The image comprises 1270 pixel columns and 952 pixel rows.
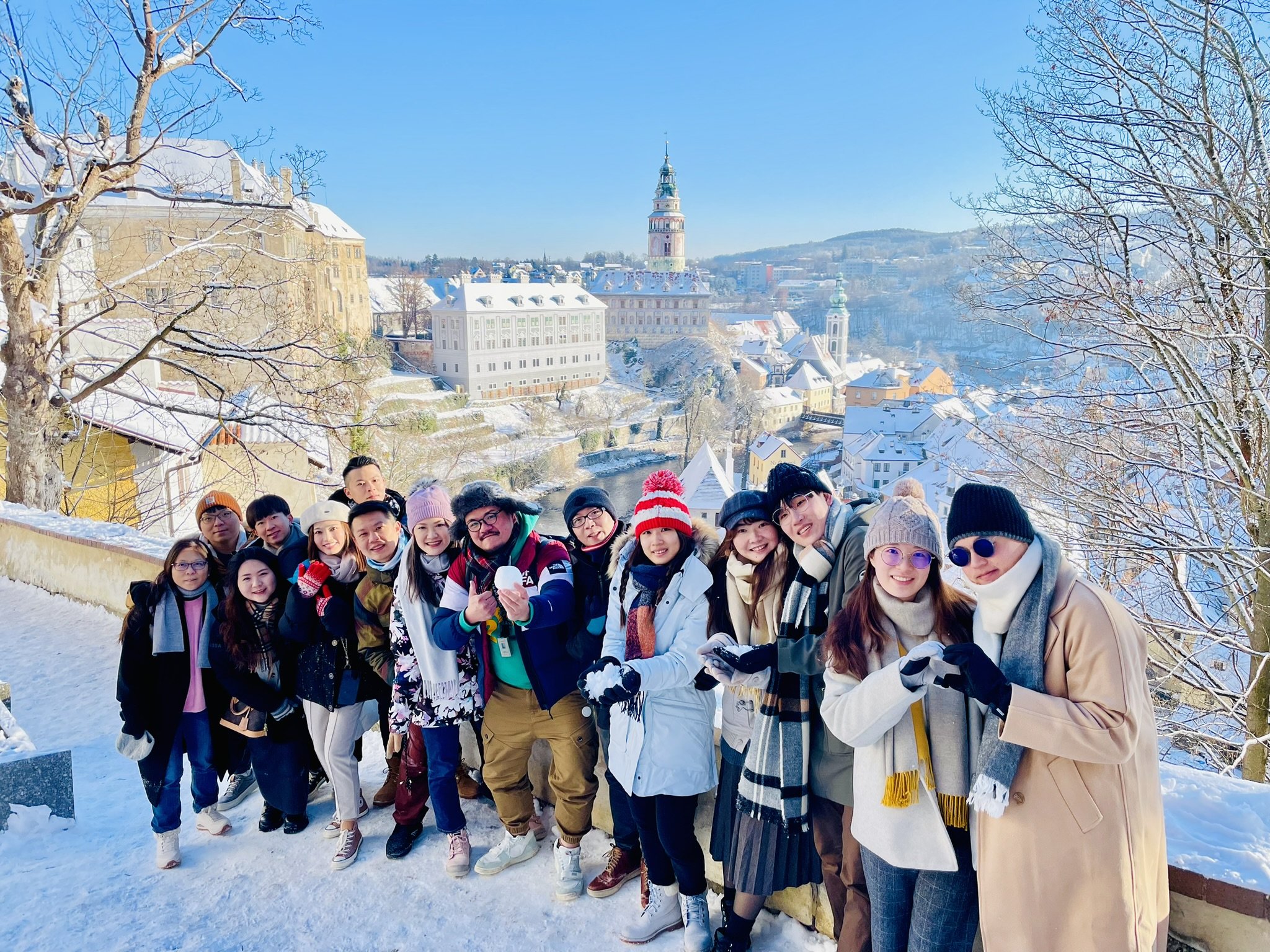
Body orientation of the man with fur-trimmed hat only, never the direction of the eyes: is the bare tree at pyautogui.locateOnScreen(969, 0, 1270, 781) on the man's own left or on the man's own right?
on the man's own left

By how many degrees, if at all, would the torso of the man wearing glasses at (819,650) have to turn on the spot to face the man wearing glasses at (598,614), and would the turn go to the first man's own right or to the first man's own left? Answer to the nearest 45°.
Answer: approximately 90° to the first man's own right

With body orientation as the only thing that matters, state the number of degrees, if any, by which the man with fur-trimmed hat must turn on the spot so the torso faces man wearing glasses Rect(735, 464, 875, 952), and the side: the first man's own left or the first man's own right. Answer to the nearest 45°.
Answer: approximately 45° to the first man's own left

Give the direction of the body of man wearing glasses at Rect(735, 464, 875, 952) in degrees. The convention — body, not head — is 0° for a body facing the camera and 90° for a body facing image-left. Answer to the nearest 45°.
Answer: approximately 45°

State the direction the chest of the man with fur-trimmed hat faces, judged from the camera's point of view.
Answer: toward the camera

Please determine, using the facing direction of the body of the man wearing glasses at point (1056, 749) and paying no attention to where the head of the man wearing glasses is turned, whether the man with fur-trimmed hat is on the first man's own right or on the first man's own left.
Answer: on the first man's own right

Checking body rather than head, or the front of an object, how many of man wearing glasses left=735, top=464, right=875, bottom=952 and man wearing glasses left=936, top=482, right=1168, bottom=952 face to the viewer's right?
0

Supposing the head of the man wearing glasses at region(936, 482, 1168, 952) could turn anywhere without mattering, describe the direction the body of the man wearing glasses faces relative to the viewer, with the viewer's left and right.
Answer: facing the viewer and to the left of the viewer

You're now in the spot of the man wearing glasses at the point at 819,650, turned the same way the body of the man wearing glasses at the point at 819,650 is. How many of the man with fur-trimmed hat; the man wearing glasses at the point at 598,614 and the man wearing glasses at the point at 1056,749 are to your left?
1
